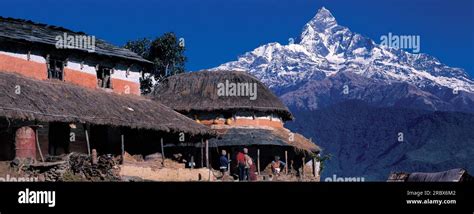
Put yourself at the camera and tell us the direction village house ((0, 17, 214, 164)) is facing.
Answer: facing the viewer and to the right of the viewer
